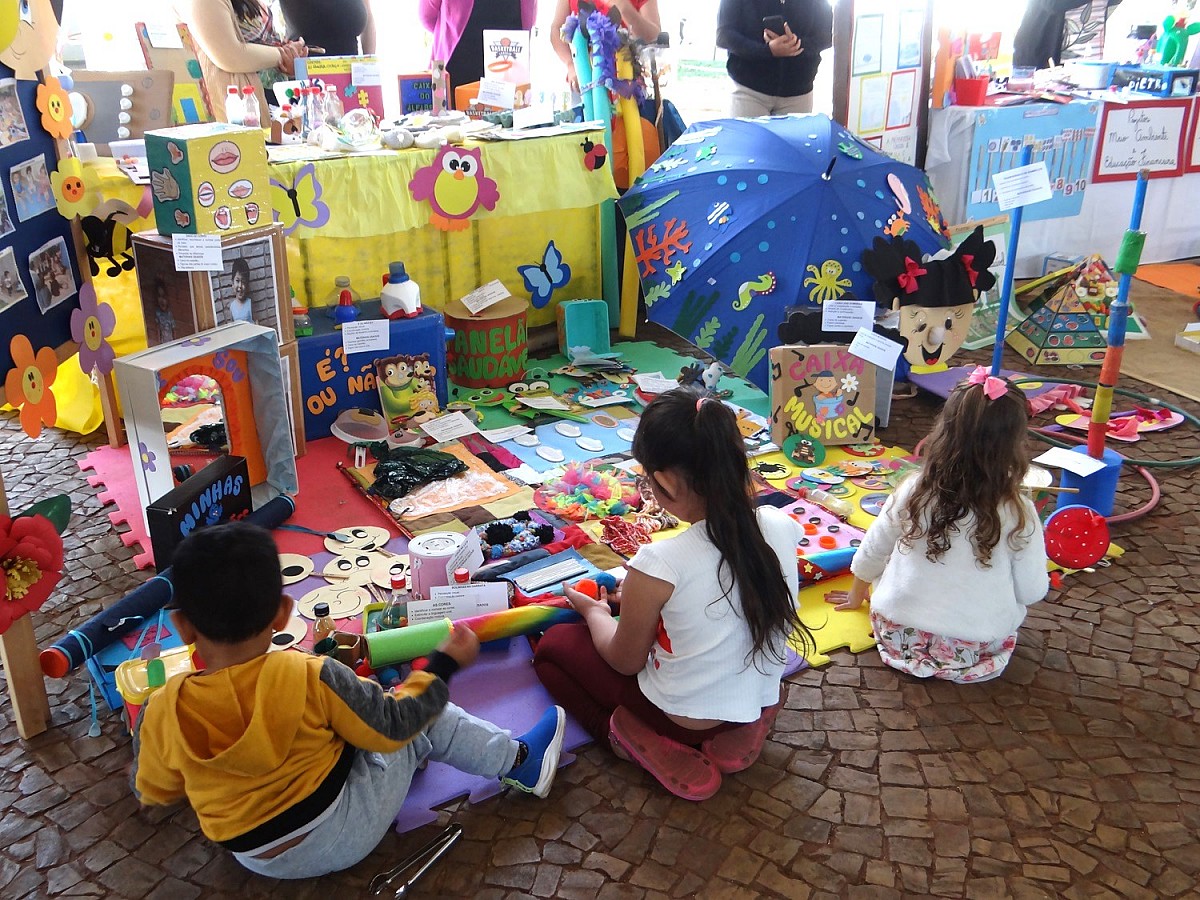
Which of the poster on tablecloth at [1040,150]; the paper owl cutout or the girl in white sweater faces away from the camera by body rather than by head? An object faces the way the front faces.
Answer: the girl in white sweater

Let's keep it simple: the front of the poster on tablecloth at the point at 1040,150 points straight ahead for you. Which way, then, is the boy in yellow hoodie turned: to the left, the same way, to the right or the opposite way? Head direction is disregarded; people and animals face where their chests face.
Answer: the opposite way

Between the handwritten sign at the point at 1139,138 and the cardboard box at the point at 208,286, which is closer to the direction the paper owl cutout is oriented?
the cardboard box

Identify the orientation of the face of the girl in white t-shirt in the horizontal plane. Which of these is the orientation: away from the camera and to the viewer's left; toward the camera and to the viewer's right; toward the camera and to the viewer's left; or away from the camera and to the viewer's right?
away from the camera and to the viewer's left

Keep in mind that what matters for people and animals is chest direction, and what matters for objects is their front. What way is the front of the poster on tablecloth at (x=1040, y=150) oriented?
toward the camera

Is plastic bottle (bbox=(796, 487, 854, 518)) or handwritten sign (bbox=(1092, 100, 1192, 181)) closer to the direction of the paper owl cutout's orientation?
the plastic bottle

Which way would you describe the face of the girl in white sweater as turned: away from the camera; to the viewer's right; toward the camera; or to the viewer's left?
away from the camera

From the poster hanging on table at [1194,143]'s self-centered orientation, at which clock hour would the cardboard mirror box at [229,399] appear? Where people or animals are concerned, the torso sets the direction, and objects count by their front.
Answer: The cardboard mirror box is roughly at 1 o'clock from the poster hanging on table.

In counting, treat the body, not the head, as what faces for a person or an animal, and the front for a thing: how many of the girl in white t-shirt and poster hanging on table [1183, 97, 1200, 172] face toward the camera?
1

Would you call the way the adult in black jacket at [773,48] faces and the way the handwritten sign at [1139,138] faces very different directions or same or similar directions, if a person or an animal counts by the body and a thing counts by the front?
same or similar directions

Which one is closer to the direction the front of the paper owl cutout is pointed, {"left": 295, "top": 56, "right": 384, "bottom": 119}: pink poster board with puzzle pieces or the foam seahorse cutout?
the foam seahorse cutout

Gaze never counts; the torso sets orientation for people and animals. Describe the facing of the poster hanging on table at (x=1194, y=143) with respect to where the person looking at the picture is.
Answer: facing the viewer

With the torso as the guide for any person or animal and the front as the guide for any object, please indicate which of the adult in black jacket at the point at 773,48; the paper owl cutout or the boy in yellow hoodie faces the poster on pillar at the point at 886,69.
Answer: the boy in yellow hoodie

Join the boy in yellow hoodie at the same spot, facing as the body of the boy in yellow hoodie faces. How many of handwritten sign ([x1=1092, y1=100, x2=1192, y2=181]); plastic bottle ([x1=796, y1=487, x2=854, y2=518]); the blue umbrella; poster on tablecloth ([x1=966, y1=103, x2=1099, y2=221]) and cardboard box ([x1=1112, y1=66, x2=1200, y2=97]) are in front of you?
5

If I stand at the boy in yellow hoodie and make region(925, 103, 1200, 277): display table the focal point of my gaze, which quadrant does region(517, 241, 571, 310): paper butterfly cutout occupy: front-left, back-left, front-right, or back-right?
front-left

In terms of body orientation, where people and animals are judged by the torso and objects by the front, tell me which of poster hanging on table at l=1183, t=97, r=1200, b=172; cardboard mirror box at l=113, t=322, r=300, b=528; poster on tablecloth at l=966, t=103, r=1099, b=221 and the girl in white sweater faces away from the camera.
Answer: the girl in white sweater

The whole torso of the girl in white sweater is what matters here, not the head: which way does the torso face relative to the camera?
away from the camera

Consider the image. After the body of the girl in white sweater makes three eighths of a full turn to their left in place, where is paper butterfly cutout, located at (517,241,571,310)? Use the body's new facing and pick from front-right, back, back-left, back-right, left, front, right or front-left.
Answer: right

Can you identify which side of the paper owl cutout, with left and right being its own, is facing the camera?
front

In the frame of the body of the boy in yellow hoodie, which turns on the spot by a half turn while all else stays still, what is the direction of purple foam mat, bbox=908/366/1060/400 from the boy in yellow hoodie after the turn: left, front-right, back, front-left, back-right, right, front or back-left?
back
